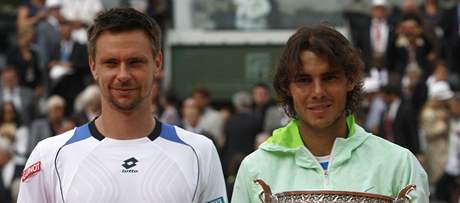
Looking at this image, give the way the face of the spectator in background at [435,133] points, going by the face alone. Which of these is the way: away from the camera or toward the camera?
toward the camera

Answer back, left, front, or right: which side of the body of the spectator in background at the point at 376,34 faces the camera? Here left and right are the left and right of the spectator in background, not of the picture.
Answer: front

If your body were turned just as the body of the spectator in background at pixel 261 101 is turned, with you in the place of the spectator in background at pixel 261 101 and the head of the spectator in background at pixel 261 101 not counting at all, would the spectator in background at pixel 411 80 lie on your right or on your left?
on your left

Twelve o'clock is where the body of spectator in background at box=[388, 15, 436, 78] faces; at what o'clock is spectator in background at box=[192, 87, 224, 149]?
spectator in background at box=[192, 87, 224, 149] is roughly at 2 o'clock from spectator in background at box=[388, 15, 436, 78].

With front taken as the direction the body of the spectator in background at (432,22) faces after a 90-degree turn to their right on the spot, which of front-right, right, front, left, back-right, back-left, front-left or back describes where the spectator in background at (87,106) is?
front-left

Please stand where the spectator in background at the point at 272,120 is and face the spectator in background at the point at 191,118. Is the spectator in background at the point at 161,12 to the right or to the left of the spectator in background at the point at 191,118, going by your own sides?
right

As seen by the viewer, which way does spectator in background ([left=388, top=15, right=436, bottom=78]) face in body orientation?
toward the camera

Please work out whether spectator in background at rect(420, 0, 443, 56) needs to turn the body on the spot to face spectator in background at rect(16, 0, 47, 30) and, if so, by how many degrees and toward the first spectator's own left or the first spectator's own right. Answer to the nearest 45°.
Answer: approximately 90° to the first spectator's own right

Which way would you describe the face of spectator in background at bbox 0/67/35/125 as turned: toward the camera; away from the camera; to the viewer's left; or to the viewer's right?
toward the camera

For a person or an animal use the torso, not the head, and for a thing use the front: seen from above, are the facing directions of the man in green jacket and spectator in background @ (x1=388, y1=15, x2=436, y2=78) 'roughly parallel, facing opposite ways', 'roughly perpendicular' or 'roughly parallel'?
roughly parallel

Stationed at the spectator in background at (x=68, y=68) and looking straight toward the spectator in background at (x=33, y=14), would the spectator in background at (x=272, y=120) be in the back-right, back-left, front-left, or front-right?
back-right

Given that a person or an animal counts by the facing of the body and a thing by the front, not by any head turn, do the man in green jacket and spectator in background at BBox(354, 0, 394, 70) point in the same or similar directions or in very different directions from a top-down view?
same or similar directions
